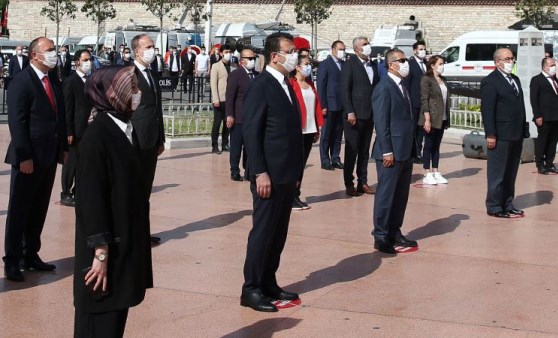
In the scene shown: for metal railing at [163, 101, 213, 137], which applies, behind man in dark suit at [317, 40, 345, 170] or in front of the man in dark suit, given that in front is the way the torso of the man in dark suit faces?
behind

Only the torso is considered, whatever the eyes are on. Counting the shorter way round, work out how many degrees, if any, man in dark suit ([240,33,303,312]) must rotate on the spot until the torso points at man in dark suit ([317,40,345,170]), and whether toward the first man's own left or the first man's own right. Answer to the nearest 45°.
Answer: approximately 135° to the first man's own left

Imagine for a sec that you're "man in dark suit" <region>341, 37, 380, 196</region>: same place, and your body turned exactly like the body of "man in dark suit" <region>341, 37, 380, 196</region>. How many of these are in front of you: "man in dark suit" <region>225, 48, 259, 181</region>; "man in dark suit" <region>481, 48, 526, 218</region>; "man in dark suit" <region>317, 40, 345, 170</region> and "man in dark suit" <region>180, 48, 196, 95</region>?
1

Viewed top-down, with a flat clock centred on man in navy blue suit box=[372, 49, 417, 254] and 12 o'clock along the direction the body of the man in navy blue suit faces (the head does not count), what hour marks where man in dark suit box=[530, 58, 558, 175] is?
The man in dark suit is roughly at 8 o'clock from the man in navy blue suit.

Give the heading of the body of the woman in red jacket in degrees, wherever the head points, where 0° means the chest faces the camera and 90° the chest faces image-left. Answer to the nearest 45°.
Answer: approximately 315°

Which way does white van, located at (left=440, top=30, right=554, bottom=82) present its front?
to the viewer's left

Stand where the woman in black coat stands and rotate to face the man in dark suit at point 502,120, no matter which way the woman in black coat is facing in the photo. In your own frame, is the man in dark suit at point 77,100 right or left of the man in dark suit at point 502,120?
left

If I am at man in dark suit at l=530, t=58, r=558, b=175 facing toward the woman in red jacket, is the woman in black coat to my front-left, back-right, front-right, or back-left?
front-left

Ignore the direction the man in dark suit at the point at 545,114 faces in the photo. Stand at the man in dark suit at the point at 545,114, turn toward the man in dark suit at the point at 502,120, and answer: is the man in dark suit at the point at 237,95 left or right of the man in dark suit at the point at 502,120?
right

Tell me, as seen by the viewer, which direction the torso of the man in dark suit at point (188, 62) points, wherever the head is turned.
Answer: toward the camera

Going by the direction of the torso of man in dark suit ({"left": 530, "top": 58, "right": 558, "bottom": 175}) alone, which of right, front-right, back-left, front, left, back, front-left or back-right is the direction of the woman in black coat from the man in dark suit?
front-right

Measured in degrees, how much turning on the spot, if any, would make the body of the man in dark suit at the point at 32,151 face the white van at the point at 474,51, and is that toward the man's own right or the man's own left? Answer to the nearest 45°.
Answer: approximately 90° to the man's own left

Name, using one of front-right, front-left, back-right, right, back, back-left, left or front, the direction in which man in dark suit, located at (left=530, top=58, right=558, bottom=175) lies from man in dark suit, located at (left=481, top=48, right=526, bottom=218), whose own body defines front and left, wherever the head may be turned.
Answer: back-left

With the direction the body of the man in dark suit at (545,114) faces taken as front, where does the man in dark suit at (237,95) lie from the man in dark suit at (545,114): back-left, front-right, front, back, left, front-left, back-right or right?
right

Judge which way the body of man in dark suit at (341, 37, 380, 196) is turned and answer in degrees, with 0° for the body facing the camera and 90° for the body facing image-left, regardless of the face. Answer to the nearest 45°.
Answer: approximately 315°

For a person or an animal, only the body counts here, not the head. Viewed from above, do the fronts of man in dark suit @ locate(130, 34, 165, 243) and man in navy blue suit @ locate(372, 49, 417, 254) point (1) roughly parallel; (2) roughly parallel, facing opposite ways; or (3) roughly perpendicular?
roughly parallel
